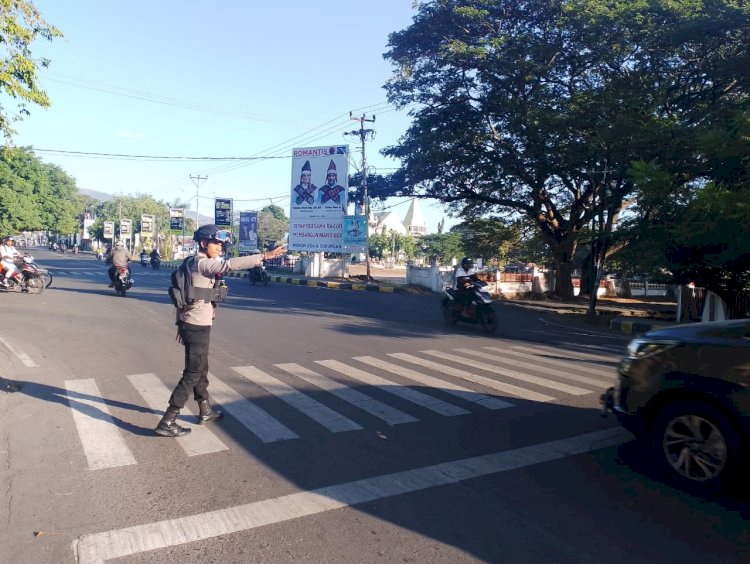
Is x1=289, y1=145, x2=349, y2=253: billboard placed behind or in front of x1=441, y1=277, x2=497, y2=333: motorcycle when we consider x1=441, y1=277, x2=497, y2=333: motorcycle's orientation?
behind

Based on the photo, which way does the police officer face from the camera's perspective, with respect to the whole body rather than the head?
to the viewer's right

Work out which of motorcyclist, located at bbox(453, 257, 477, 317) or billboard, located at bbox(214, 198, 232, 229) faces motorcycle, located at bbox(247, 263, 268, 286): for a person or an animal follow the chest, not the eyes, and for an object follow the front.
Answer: the billboard

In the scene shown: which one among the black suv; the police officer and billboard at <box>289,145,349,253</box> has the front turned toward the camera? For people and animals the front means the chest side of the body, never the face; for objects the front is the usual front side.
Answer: the billboard

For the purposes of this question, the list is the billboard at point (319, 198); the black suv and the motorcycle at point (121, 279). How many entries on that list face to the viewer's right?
0

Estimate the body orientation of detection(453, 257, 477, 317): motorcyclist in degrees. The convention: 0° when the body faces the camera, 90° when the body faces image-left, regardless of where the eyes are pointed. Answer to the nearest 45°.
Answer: approximately 315°

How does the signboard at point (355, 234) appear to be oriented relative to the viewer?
toward the camera

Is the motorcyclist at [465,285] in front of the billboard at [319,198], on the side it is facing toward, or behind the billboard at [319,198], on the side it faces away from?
in front

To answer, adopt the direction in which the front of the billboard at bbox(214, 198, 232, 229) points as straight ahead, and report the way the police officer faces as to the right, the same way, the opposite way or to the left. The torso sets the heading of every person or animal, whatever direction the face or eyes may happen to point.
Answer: to the left

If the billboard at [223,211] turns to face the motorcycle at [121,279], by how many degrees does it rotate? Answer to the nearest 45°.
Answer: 0° — it already faces it

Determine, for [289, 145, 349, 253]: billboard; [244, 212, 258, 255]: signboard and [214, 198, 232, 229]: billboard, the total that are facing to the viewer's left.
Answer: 0

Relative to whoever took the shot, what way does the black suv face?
facing to the left of the viewer

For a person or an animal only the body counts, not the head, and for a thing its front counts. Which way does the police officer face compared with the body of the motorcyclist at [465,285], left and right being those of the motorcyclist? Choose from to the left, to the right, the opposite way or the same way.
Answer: to the left

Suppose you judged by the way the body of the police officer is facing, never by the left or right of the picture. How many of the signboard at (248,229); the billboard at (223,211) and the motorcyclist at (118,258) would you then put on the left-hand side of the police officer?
3

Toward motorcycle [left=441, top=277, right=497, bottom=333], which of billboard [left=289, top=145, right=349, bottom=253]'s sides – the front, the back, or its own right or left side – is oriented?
front

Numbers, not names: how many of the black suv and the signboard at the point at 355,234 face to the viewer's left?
1
